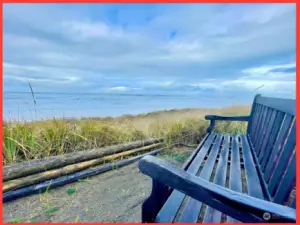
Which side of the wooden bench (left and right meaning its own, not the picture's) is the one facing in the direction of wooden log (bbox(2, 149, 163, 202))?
front

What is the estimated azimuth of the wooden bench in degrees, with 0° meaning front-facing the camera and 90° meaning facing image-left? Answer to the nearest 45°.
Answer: approximately 90°
